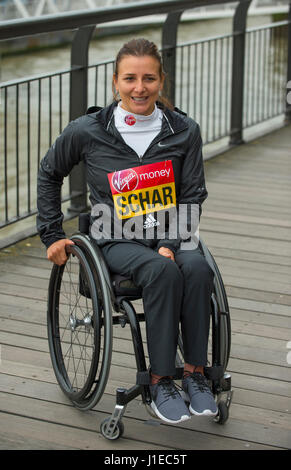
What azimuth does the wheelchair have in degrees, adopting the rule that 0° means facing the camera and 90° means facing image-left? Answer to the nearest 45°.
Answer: approximately 315°

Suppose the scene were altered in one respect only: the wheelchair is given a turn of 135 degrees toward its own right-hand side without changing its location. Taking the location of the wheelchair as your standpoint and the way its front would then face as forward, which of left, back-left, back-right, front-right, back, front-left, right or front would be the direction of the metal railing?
right

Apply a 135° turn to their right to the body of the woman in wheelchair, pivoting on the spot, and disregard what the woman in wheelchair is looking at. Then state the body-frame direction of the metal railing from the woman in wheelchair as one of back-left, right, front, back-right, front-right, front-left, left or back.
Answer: right
